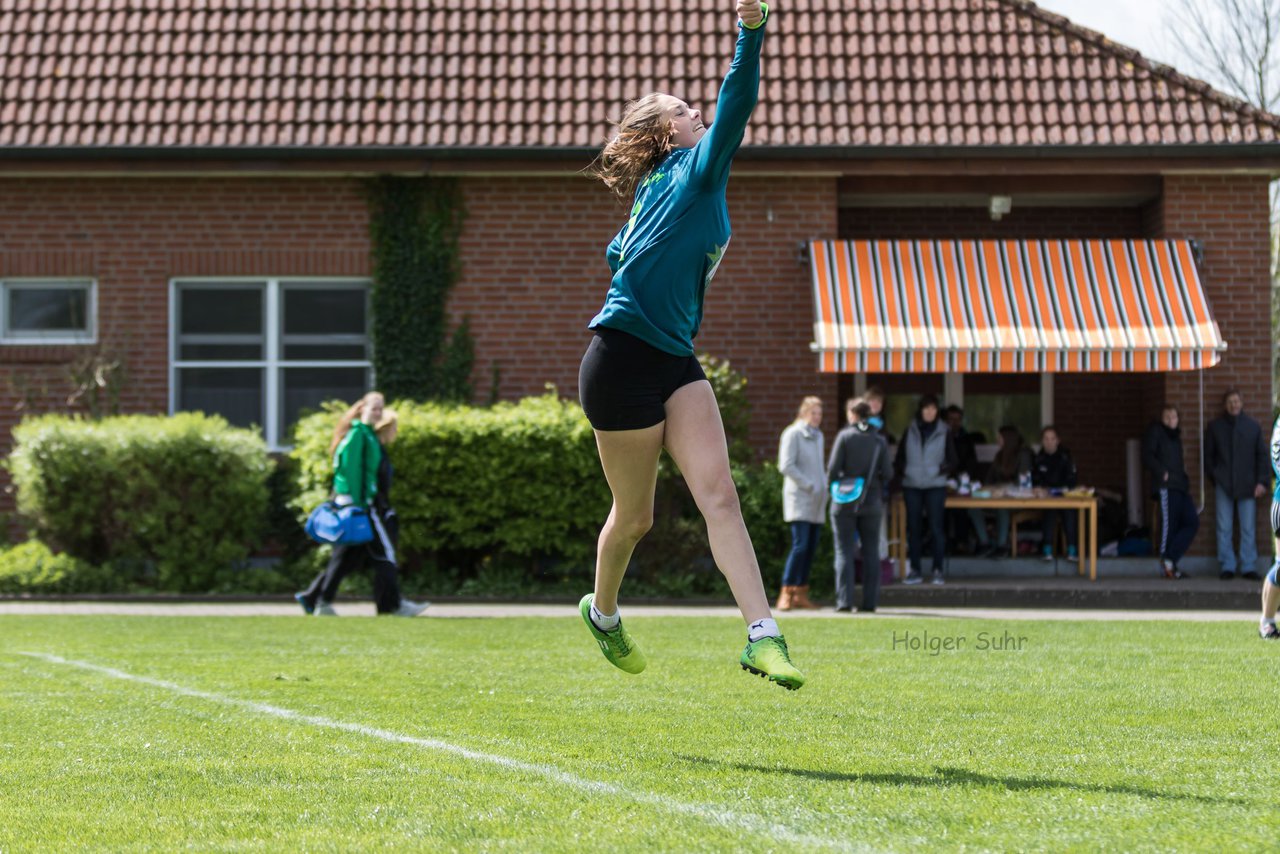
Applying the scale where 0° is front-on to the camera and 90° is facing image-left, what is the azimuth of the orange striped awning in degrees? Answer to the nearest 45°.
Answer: approximately 0°

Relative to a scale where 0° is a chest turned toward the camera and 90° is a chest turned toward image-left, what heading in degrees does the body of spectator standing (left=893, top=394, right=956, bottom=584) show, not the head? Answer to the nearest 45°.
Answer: approximately 0°

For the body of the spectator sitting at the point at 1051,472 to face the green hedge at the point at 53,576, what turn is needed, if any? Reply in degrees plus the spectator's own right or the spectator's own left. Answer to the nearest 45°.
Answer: approximately 45° to the spectator's own right

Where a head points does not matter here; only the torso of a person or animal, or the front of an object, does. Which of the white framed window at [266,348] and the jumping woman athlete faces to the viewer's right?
the jumping woman athlete

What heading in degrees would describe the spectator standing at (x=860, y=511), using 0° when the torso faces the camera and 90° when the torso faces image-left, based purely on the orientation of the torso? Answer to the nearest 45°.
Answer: approximately 180°

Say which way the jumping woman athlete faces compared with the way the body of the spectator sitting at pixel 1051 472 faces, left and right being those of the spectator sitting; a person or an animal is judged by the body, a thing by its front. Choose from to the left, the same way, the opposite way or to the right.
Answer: to the left

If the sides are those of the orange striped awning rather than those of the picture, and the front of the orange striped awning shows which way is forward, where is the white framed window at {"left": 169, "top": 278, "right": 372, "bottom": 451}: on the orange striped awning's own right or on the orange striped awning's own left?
on the orange striped awning's own right

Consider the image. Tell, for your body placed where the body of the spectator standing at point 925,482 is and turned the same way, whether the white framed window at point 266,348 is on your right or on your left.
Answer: on your right

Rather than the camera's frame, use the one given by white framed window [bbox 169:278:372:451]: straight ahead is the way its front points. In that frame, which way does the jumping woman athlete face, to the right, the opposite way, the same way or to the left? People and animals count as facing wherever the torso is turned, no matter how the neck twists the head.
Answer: to the left
